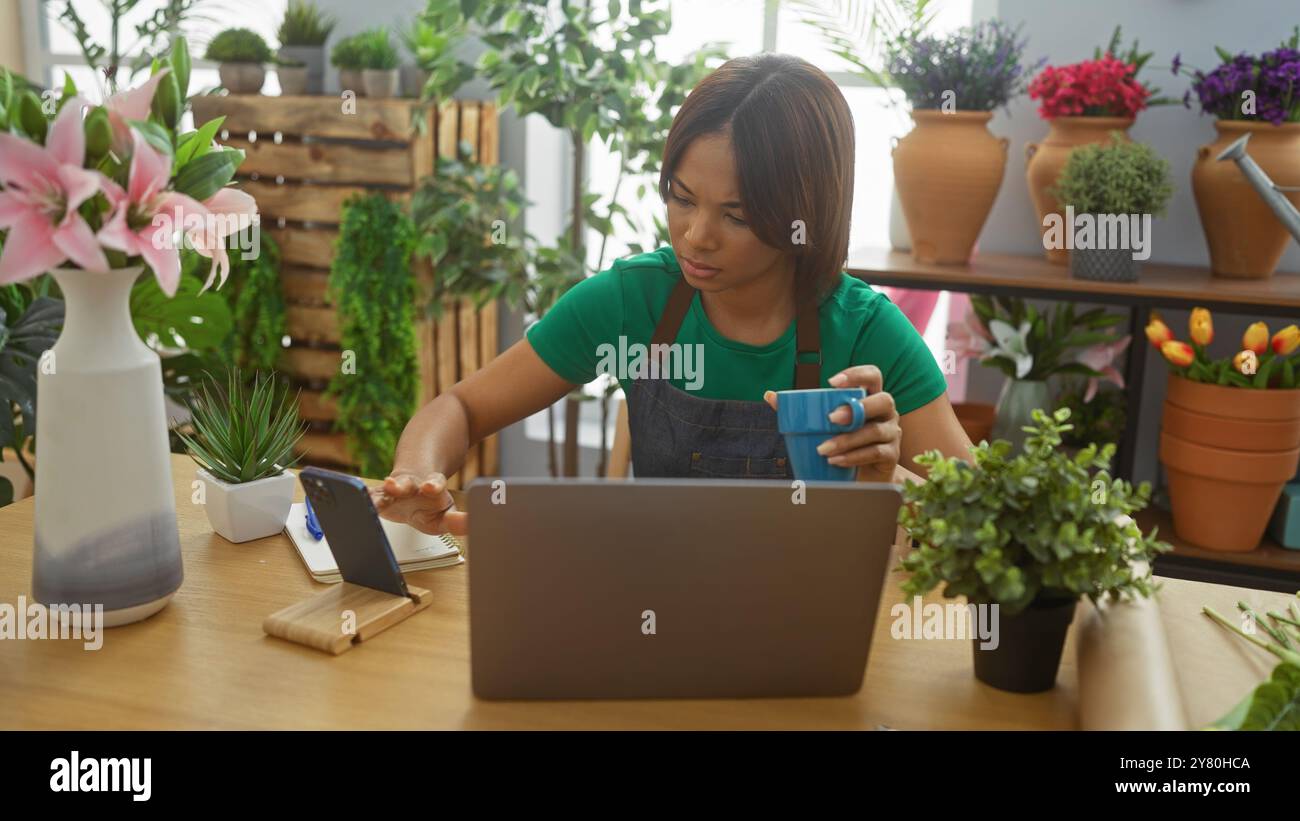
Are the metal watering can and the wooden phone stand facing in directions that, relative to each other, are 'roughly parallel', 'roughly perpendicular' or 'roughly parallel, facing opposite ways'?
roughly perpendicular

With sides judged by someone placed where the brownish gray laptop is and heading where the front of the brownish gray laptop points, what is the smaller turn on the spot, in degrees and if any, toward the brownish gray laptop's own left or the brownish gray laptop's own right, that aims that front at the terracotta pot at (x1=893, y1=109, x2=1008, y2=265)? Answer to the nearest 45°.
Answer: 0° — it already faces it

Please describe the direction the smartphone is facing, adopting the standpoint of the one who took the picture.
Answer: facing away from the viewer and to the right of the viewer

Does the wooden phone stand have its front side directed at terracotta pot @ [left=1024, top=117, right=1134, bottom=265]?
yes

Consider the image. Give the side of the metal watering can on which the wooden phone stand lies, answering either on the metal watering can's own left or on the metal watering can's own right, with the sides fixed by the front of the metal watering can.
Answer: on the metal watering can's own left

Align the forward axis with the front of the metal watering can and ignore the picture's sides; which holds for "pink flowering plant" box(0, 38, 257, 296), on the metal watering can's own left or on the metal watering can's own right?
on the metal watering can's own left

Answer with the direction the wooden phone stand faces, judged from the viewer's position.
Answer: facing away from the viewer and to the right of the viewer

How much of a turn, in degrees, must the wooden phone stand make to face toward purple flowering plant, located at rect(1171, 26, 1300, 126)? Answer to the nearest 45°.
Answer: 0° — it already faces it

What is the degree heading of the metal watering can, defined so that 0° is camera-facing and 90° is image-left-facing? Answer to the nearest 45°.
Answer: approximately 90°

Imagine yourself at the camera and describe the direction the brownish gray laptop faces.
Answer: facing away from the viewer

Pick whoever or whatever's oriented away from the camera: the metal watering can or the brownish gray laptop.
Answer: the brownish gray laptop

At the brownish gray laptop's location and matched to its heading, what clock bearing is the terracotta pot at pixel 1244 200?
The terracotta pot is roughly at 1 o'clock from the brownish gray laptop.
